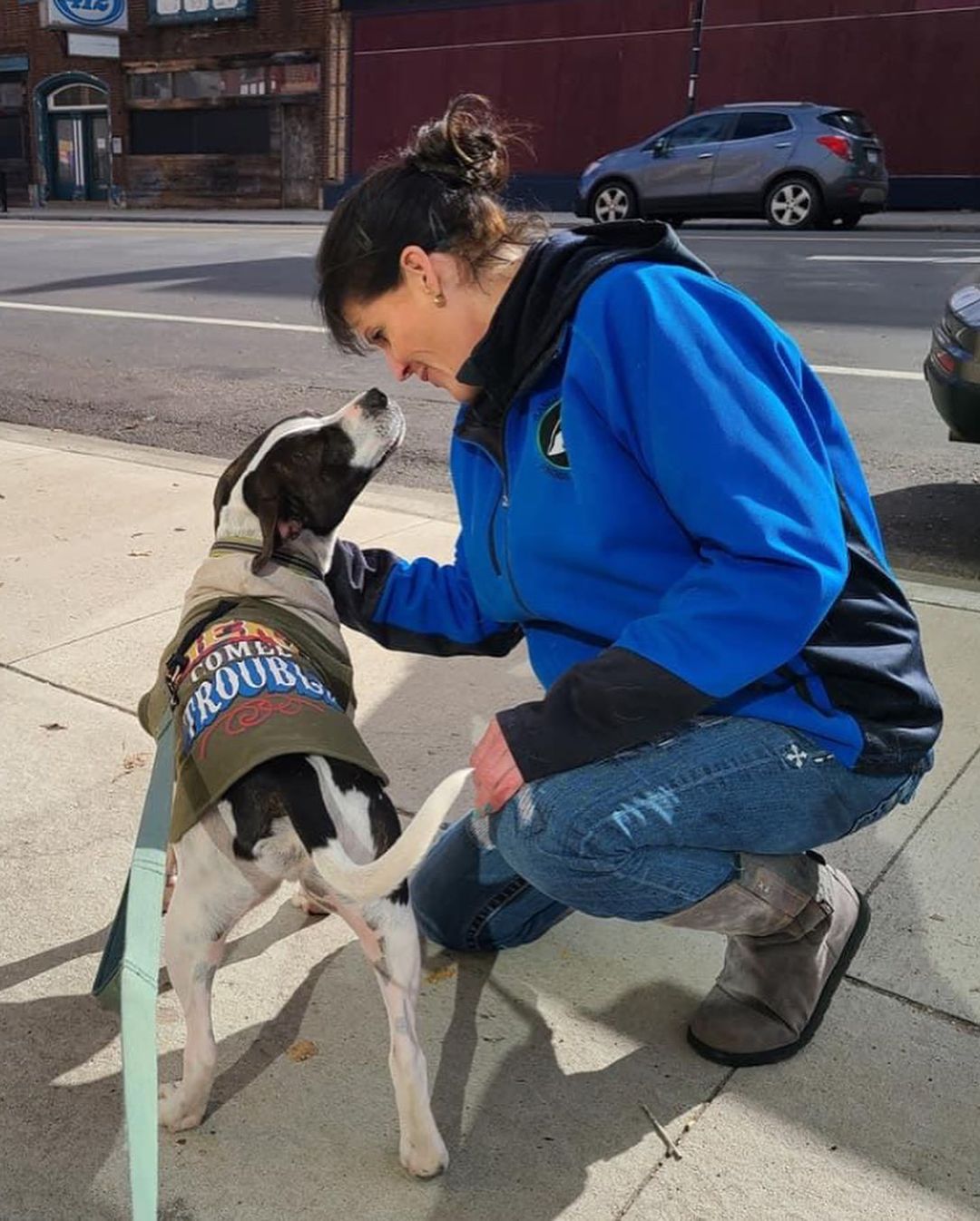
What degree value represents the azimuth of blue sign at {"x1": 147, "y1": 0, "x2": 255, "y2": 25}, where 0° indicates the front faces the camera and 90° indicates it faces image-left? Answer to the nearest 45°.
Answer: approximately 0°

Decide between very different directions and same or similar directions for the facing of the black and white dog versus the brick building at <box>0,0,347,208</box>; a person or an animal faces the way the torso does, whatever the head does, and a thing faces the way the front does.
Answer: very different directions

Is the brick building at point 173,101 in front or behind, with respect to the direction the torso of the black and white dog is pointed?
in front

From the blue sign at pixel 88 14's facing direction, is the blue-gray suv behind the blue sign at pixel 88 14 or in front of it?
in front

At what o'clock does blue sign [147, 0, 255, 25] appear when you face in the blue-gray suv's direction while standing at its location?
The blue sign is roughly at 12 o'clock from the blue-gray suv.

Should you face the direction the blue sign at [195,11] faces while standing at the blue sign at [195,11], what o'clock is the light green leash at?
The light green leash is roughly at 12 o'clock from the blue sign.

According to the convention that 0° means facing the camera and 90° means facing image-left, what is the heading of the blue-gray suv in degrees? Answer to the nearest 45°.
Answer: approximately 135°

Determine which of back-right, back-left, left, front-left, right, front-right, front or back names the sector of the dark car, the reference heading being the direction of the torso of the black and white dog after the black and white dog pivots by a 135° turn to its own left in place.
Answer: back

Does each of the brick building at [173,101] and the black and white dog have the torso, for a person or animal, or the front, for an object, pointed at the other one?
yes

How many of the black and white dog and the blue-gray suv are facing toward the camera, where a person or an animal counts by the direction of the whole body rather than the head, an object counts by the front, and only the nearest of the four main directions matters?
0

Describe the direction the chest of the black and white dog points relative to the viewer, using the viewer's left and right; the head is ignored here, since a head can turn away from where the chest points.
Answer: facing away from the viewer

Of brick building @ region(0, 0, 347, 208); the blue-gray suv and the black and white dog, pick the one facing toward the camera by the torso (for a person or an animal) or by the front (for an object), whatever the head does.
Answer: the brick building
